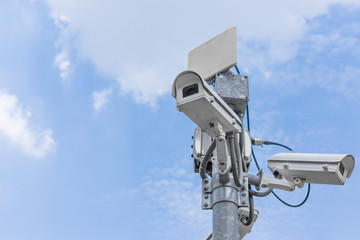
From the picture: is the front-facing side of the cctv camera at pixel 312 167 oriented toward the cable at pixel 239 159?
no

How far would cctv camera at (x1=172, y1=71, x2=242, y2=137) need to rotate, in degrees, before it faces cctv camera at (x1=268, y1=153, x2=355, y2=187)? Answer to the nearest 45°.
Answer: approximately 180°

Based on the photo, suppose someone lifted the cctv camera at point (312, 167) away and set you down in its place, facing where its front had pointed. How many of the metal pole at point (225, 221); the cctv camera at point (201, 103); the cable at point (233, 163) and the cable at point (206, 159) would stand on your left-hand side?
0

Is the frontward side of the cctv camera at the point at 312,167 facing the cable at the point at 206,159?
no

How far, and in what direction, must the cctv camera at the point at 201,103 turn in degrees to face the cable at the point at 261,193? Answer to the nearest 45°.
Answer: approximately 180°

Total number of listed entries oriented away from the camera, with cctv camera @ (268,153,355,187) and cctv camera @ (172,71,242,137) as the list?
0

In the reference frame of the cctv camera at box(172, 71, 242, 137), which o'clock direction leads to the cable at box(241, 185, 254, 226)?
The cable is roughly at 7 o'clock from the cctv camera.

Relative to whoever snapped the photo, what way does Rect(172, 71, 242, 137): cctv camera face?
facing the viewer and to the left of the viewer

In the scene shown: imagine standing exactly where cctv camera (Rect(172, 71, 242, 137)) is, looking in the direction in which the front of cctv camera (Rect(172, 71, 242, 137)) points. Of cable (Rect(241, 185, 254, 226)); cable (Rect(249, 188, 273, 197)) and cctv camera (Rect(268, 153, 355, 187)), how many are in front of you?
0

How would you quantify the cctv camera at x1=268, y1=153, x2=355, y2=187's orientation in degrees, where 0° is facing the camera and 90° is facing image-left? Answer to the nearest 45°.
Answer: approximately 315°
